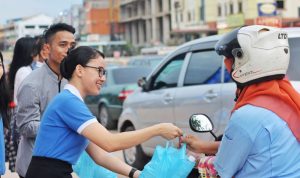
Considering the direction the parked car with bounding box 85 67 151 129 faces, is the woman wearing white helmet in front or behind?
behind

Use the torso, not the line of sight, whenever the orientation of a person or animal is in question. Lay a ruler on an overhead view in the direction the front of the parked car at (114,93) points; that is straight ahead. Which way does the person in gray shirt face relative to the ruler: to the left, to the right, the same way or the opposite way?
the opposite way

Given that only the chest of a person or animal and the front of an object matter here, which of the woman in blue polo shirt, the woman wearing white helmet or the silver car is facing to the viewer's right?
the woman in blue polo shirt

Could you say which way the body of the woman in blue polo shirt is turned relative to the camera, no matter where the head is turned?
to the viewer's right

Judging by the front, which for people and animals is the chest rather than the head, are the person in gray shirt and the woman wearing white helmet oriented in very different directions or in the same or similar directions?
very different directions

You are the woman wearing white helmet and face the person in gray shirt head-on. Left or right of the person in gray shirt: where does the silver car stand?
right

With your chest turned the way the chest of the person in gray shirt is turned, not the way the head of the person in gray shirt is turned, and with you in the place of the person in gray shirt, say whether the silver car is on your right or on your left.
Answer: on your left

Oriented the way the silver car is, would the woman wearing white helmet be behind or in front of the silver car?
behind
